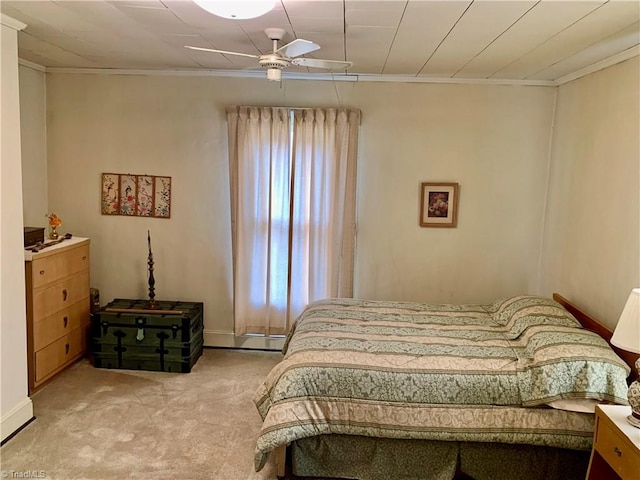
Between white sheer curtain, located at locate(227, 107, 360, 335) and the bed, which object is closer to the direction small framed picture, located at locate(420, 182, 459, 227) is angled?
the bed

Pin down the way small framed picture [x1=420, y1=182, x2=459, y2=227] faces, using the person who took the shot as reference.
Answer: facing the viewer

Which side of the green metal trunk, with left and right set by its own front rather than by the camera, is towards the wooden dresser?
right

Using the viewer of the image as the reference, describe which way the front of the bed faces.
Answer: facing to the left of the viewer

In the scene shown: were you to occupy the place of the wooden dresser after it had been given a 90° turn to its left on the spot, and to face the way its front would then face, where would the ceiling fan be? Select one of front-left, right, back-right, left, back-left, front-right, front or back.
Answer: right

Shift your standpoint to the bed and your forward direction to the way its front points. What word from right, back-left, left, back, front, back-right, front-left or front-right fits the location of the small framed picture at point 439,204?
right

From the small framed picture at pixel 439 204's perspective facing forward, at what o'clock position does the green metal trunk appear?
The green metal trunk is roughly at 2 o'clock from the small framed picture.

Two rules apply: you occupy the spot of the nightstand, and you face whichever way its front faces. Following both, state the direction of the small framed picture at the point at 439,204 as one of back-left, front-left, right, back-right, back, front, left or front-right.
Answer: right

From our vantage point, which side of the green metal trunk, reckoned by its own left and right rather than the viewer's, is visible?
front

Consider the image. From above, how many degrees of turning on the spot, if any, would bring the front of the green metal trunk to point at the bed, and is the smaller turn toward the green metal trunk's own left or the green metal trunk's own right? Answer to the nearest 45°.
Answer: approximately 45° to the green metal trunk's own left

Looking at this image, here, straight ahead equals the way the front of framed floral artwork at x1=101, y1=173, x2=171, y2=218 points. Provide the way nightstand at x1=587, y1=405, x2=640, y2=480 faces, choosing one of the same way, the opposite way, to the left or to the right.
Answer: to the right

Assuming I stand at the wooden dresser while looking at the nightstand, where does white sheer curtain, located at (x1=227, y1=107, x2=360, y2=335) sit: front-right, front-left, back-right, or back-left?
front-left
